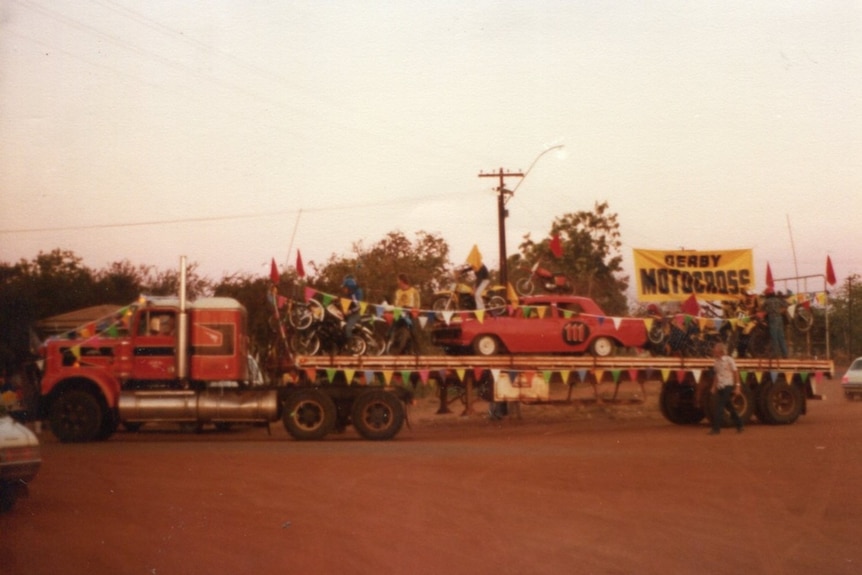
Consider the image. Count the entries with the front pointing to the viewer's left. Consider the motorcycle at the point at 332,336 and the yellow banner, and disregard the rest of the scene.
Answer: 1

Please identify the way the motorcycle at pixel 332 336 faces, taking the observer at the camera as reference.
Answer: facing to the left of the viewer

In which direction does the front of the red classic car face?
to the viewer's left

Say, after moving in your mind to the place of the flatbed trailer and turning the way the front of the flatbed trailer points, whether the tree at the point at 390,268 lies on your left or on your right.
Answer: on your right

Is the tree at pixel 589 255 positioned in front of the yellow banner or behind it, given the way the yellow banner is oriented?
behind

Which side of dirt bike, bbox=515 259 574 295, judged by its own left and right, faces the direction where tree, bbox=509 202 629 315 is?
right

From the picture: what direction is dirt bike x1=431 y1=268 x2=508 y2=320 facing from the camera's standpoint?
to the viewer's left

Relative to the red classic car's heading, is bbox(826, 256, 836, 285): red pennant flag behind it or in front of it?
behind

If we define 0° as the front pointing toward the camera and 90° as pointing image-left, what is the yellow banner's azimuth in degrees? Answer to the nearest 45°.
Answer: approximately 0°

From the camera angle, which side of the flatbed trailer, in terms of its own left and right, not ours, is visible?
left
